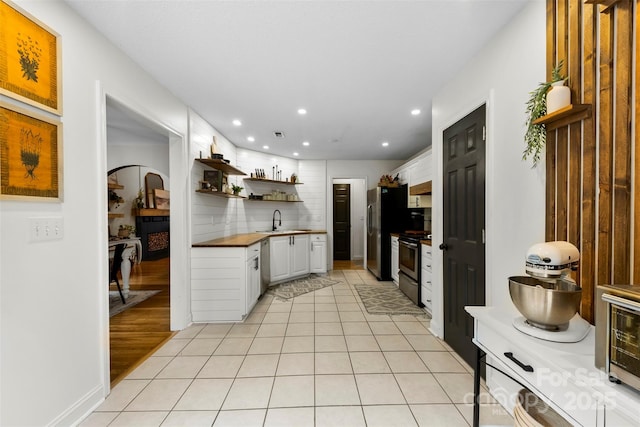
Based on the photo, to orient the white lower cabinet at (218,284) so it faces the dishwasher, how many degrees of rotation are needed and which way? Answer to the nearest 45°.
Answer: approximately 45° to its left

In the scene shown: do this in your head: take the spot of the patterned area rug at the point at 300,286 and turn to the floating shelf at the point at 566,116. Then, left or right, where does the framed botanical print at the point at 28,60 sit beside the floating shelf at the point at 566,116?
right

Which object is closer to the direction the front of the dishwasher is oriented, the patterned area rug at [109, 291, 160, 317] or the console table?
the console table

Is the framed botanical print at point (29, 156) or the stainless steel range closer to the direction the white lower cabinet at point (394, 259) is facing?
the framed botanical print

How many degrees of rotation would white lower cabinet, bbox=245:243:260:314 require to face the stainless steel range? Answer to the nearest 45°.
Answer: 0° — it already faces it

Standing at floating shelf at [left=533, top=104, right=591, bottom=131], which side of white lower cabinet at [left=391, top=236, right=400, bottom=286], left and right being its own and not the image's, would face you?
left

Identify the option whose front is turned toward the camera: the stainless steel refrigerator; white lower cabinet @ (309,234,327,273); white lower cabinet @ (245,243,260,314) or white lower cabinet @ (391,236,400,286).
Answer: white lower cabinet @ (309,234,327,273)

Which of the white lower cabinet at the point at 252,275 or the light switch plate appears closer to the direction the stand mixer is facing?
the light switch plate

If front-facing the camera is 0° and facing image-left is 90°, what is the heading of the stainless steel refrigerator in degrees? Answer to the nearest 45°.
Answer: approximately 90°

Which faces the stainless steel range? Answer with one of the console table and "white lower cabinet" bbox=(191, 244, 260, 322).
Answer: the white lower cabinet

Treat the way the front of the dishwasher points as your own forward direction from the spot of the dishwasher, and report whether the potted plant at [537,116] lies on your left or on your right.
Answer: on your right

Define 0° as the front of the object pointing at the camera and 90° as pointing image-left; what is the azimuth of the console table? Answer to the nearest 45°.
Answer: approximately 45°

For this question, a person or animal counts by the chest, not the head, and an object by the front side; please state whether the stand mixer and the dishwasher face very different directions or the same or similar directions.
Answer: very different directions
